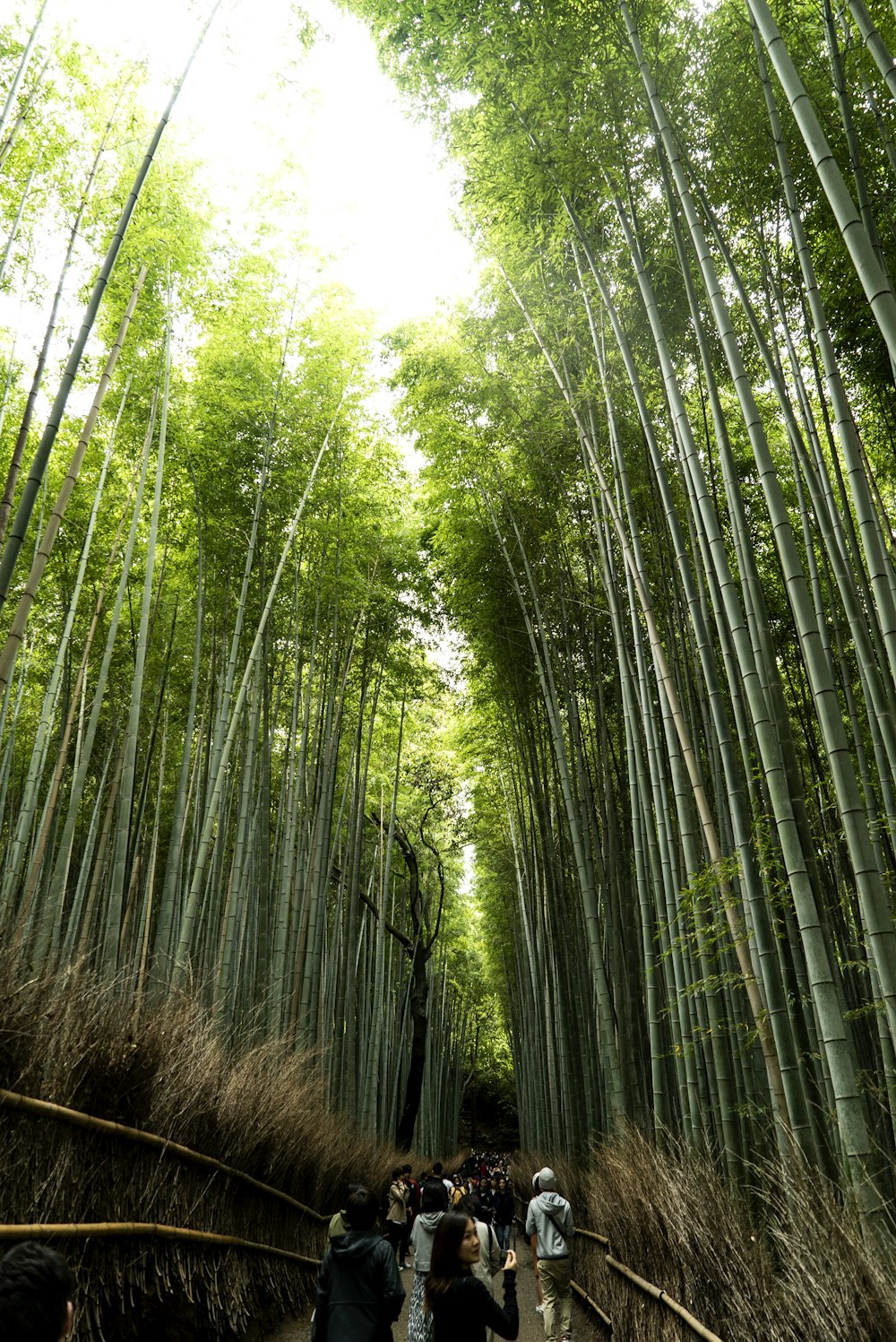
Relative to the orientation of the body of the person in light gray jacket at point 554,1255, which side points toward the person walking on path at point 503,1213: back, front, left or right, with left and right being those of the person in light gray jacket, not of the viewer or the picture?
front

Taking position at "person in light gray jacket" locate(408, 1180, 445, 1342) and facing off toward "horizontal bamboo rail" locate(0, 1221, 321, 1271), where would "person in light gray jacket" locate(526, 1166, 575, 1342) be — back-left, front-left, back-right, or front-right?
back-left

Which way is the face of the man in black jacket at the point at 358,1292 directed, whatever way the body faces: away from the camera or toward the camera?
away from the camera

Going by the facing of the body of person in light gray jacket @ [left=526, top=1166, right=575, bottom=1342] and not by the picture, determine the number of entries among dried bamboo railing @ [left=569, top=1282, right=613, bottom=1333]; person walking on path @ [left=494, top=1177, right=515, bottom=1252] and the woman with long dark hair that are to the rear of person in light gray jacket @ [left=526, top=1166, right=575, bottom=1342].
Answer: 1

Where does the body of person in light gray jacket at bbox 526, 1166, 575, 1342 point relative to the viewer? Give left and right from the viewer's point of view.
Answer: facing away from the viewer
